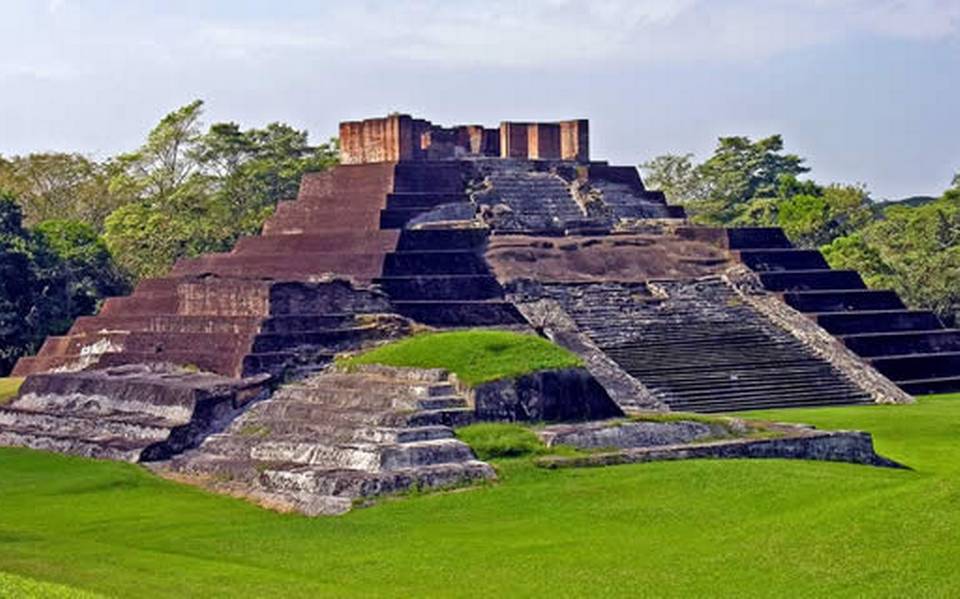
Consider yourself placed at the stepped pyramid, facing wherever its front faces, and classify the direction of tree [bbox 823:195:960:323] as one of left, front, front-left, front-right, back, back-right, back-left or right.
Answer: left

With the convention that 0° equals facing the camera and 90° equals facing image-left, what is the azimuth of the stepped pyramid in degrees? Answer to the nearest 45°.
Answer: approximately 315°

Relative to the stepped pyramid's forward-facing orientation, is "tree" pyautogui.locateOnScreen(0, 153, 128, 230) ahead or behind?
behind

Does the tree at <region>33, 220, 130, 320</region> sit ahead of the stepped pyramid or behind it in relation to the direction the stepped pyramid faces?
behind
